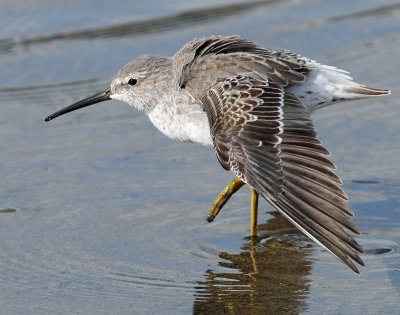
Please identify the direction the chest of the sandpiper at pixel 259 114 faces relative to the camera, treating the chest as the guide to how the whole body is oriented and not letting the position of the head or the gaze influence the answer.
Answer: to the viewer's left
